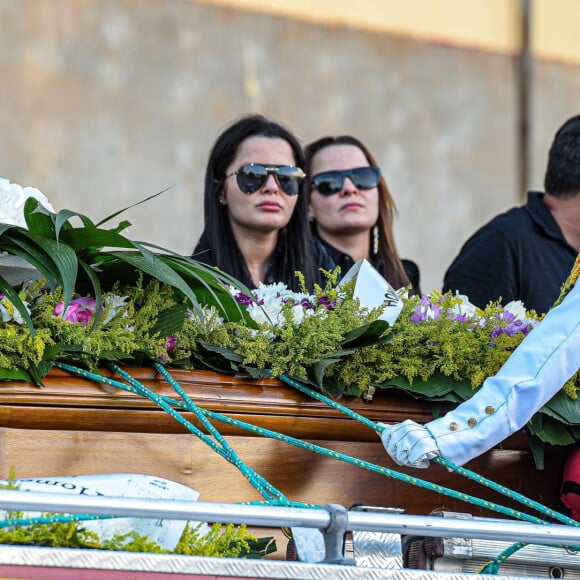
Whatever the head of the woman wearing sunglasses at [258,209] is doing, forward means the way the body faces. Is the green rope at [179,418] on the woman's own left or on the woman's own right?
on the woman's own right

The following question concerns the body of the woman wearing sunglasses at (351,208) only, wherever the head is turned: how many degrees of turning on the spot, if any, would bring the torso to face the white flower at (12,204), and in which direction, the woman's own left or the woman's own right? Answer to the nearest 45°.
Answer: approximately 45° to the woman's own right

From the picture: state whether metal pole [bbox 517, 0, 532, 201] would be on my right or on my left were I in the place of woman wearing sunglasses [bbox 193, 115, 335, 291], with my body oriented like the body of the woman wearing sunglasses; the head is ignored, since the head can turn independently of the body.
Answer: on my left

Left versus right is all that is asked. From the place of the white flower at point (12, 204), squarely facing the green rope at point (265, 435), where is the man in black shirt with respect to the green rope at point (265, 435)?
left

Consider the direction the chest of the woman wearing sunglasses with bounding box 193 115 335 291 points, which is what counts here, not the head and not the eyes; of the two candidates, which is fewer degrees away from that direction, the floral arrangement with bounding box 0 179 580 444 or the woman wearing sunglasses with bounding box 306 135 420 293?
the floral arrangement

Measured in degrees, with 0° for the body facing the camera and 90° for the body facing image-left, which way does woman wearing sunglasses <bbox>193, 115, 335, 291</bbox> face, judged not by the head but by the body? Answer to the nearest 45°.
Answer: approximately 315°

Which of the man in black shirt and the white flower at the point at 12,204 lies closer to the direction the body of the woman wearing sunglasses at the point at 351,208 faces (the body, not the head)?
the white flower

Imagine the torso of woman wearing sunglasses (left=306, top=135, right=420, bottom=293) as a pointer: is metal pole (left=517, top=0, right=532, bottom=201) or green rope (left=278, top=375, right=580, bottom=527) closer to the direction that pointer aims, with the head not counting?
the green rope

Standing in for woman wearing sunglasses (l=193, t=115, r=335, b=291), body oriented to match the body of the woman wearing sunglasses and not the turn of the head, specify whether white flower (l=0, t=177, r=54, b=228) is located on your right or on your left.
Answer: on your right
